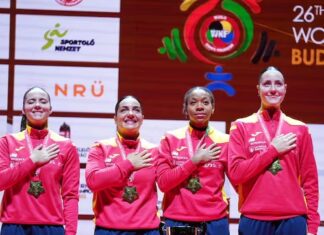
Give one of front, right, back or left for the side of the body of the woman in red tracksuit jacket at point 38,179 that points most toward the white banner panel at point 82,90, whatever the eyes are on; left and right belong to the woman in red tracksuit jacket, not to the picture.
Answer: back

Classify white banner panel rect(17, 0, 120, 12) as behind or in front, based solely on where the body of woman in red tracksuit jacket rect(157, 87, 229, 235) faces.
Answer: behind

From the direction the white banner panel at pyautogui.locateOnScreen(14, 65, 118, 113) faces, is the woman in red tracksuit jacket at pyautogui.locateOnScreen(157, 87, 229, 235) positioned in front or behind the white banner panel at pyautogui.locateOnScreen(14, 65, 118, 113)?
in front

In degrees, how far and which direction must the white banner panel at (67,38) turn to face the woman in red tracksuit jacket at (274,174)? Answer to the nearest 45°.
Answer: approximately 45° to its left

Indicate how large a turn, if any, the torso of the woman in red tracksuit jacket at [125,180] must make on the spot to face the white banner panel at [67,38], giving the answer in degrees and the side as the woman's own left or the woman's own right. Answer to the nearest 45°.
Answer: approximately 180°

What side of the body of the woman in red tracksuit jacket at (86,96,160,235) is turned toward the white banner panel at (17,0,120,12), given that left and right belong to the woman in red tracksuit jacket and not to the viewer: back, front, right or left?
back

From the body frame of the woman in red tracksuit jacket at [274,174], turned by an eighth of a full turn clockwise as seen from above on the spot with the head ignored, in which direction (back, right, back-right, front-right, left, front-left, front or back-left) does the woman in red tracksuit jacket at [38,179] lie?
front-right

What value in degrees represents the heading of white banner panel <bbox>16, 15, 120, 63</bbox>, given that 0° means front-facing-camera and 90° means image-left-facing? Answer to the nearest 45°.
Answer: approximately 0°

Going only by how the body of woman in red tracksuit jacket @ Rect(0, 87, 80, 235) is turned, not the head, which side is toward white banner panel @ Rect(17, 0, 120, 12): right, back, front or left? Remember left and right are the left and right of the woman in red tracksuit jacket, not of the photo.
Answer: back

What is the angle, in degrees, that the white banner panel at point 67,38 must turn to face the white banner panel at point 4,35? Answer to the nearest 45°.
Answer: approximately 90° to its right

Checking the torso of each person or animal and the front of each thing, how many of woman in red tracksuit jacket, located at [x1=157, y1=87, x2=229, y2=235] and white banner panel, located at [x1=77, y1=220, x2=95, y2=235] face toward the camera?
2

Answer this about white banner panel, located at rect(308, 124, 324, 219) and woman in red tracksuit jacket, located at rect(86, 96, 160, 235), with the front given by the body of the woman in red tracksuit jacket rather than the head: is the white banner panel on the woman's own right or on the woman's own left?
on the woman's own left

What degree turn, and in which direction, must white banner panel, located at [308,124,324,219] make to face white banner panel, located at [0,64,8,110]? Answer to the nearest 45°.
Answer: approximately 90° to its right

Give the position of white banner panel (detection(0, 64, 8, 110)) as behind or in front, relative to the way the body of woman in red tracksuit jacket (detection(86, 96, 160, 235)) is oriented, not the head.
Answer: behind

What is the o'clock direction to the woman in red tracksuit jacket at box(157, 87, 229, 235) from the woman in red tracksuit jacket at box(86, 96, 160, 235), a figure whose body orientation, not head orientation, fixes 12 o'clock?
the woman in red tracksuit jacket at box(157, 87, 229, 235) is roughly at 9 o'clock from the woman in red tracksuit jacket at box(86, 96, 160, 235).
